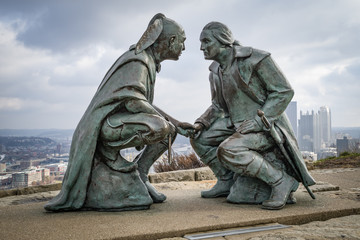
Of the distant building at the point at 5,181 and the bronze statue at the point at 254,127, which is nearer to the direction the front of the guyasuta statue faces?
the bronze statue

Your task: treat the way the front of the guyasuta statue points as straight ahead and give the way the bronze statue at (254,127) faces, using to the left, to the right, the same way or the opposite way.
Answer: the opposite way

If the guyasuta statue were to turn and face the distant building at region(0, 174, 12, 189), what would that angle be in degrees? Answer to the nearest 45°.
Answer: approximately 135° to its left

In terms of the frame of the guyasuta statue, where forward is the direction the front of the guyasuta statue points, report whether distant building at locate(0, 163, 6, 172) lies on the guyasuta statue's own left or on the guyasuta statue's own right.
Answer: on the guyasuta statue's own left

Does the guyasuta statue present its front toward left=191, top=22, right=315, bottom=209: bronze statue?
yes

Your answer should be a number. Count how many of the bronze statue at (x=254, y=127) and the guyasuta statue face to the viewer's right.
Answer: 1

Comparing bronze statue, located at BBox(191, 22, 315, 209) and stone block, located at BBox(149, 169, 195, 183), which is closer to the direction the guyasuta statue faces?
the bronze statue

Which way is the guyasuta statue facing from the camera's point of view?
to the viewer's right

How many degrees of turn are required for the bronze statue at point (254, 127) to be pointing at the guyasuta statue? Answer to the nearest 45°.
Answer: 0° — it already faces it

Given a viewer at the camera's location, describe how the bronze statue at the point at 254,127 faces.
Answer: facing the viewer and to the left of the viewer
